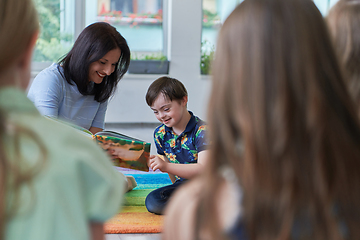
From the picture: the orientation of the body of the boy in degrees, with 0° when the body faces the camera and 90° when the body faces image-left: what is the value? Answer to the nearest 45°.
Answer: approximately 45°

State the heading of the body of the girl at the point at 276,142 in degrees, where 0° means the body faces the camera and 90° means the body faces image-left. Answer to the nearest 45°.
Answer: approximately 180°

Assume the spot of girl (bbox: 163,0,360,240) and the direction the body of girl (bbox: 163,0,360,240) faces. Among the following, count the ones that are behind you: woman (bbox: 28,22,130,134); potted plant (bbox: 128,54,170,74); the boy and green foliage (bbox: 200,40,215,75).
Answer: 0

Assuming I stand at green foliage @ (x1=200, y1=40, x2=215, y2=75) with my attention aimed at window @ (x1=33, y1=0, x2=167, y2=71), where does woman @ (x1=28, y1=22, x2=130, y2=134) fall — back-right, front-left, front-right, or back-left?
front-left

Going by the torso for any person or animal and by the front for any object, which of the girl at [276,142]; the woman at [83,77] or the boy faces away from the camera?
the girl at [276,142]

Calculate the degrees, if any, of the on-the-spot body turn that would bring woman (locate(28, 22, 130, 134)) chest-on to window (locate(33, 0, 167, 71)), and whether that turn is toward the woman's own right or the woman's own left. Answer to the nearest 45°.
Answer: approximately 135° to the woman's own left

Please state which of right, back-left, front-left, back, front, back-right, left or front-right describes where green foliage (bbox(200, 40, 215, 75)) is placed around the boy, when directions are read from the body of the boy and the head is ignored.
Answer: back-right

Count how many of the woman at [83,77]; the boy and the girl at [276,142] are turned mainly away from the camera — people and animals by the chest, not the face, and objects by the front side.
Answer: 1

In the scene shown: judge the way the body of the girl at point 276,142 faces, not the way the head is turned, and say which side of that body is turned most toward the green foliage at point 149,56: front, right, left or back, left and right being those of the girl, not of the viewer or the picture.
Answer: front

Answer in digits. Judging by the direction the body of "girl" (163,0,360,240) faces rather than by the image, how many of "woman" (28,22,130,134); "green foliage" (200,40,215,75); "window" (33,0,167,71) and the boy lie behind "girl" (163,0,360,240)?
0

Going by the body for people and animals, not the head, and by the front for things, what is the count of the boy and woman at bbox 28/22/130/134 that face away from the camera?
0

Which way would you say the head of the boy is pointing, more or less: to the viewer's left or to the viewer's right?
to the viewer's left

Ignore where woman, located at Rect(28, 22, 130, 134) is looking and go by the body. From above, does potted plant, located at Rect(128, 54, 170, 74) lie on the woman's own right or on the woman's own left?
on the woman's own left

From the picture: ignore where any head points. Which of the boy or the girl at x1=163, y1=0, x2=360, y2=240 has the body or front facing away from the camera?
the girl

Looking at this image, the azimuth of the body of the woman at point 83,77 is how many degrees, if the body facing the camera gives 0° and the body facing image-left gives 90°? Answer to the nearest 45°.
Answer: approximately 315°

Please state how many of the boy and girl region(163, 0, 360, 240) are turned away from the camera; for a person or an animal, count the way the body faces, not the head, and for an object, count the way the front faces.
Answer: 1
